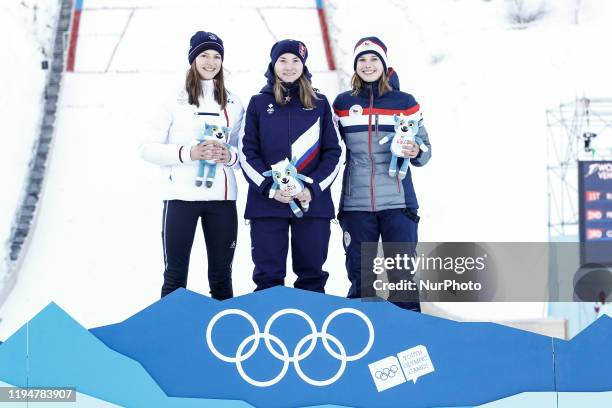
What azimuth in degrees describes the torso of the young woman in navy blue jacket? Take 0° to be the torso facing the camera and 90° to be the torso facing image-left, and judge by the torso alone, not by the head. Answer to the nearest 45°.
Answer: approximately 0°

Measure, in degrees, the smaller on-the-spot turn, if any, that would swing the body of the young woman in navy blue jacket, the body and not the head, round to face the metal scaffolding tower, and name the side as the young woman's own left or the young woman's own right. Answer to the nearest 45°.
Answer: approximately 135° to the young woman's own left

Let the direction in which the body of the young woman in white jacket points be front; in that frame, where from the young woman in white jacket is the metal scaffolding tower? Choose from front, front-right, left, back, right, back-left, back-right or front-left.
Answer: left

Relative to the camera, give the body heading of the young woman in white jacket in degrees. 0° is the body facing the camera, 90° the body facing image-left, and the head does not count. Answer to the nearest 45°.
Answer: approximately 315°
